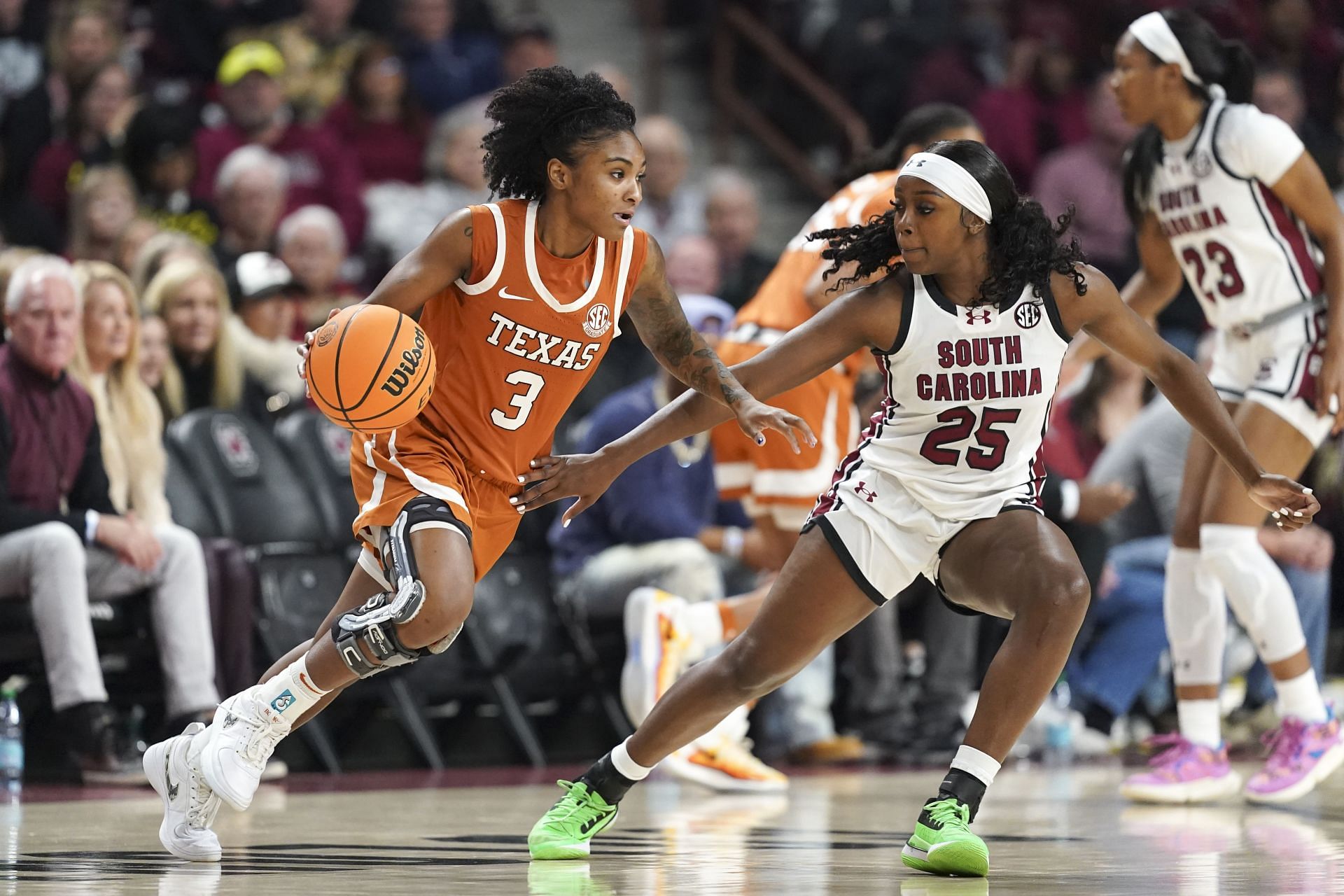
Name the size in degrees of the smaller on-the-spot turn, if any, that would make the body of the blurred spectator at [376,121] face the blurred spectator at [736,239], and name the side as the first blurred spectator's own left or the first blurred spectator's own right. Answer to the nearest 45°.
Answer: approximately 90° to the first blurred spectator's own left

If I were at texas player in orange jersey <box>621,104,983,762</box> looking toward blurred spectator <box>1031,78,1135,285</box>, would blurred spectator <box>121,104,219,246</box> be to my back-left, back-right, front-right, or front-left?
front-left

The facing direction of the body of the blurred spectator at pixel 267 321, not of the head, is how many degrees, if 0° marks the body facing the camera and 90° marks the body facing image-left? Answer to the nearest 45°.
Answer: approximately 315°

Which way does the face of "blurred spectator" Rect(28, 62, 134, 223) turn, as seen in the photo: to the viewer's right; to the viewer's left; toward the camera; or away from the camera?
toward the camera

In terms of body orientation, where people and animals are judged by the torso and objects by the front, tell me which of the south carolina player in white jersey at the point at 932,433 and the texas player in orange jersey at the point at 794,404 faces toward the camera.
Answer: the south carolina player in white jersey

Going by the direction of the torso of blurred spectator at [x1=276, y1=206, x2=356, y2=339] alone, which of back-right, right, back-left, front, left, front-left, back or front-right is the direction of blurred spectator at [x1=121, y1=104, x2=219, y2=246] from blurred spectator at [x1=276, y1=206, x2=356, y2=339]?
back-right

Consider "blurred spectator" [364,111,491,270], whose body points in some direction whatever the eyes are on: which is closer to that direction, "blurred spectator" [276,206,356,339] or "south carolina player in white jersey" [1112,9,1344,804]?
the south carolina player in white jersey

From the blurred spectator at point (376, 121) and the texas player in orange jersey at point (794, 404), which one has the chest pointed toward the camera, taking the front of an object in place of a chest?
the blurred spectator

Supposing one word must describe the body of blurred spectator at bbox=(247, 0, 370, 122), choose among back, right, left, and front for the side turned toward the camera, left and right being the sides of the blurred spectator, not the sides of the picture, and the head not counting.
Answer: front

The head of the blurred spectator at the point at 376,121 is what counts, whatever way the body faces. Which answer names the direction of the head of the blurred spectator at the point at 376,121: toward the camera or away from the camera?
toward the camera

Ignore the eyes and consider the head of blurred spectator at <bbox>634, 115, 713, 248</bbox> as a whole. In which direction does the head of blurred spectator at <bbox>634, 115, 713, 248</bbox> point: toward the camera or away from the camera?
toward the camera

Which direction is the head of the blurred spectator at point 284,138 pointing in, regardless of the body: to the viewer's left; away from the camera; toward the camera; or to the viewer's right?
toward the camera

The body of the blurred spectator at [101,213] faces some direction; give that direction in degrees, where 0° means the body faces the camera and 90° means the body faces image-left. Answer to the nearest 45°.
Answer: approximately 315°

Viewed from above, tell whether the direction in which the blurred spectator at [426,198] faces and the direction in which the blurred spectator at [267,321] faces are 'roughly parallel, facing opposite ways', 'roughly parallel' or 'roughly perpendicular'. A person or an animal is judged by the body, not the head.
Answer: roughly parallel
